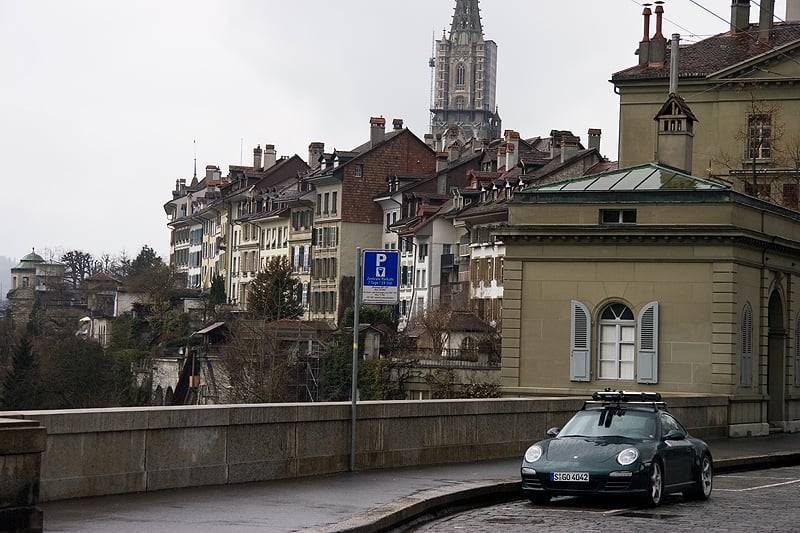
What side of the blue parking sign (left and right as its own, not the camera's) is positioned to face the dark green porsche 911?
left

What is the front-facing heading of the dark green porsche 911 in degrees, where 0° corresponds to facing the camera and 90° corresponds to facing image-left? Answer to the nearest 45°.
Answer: approximately 45°

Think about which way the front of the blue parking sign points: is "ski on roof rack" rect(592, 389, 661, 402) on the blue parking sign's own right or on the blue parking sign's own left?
on the blue parking sign's own left

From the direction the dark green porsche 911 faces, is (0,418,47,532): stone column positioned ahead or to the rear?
ahead

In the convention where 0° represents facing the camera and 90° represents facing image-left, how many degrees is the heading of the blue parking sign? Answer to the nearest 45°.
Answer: approximately 0°

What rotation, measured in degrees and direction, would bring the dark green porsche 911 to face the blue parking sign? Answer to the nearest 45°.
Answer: approximately 45° to its right
